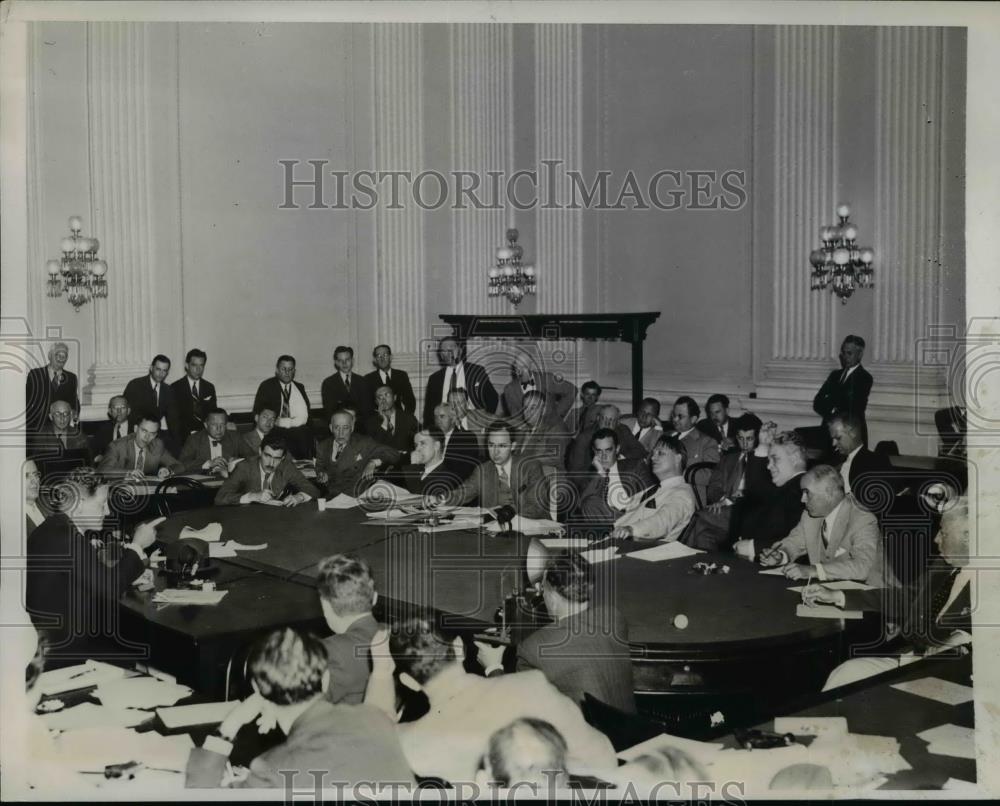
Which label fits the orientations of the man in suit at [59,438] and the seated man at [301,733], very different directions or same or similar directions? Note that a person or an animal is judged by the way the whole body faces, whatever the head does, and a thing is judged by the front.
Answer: very different directions

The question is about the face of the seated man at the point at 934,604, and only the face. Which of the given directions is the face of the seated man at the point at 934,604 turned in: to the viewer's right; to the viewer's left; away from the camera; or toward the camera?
to the viewer's left

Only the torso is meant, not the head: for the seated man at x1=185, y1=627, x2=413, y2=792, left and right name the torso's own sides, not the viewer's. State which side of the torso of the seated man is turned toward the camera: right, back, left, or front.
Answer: back

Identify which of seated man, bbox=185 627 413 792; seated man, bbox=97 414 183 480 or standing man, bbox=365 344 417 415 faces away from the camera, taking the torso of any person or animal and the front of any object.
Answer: seated man, bbox=185 627 413 792

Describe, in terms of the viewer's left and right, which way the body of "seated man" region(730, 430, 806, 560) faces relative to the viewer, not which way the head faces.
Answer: facing to the left of the viewer

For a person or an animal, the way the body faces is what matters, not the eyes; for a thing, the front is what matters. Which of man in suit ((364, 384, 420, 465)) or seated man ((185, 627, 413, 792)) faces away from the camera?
the seated man

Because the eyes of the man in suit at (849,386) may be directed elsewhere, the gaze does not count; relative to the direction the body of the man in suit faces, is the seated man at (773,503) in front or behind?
in front

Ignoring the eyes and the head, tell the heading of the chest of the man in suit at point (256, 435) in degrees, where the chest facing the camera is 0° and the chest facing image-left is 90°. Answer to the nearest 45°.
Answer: approximately 315°
